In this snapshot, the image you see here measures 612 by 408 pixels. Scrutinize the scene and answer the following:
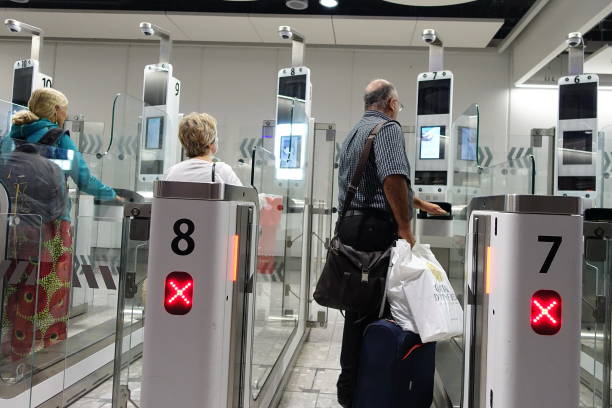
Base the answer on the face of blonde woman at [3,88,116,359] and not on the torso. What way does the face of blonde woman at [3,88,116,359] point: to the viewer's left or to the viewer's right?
to the viewer's right

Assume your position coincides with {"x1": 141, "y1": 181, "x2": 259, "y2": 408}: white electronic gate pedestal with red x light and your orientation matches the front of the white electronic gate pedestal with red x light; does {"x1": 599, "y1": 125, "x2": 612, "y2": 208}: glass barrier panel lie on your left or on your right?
on your left

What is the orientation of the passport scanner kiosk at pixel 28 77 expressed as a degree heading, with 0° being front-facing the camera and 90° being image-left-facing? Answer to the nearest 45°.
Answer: approximately 45°

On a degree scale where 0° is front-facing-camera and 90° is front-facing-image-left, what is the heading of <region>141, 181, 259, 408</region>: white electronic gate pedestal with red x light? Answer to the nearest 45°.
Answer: approximately 0°

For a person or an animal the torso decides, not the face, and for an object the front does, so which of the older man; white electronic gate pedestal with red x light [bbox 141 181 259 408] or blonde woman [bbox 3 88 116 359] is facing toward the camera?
the white electronic gate pedestal with red x light

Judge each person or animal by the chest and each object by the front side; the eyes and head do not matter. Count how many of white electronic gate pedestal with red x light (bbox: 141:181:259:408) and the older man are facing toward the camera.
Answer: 1

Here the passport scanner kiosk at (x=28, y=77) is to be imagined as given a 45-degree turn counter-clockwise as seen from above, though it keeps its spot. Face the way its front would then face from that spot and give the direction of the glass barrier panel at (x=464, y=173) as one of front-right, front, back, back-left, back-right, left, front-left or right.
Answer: front-left

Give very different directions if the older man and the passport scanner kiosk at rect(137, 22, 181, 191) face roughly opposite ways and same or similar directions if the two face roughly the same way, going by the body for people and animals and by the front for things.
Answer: very different directions

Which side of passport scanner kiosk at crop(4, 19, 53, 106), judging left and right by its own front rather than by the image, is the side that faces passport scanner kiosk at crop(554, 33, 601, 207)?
left

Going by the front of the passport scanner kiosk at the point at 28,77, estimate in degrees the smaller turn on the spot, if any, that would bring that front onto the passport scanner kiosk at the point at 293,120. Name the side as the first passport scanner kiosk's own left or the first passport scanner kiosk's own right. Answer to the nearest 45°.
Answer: approximately 90° to the first passport scanner kiosk's own left

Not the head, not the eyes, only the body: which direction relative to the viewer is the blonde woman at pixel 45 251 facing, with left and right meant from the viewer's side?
facing away from the viewer and to the right of the viewer

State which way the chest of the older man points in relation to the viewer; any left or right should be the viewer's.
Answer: facing away from the viewer and to the right of the viewer
